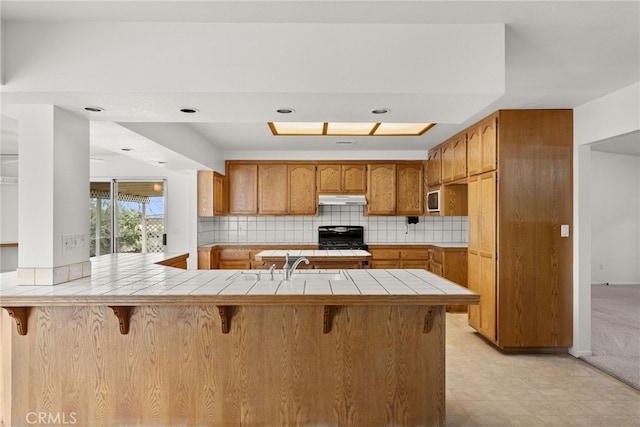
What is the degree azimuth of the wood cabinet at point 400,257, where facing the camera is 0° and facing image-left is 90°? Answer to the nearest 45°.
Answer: approximately 0°

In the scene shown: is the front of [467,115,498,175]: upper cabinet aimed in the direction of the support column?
yes

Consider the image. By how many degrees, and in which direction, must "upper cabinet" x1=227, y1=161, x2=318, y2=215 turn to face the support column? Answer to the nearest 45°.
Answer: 0° — it already faces it

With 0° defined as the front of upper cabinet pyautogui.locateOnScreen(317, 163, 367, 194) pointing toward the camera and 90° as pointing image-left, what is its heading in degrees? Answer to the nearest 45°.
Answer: approximately 0°

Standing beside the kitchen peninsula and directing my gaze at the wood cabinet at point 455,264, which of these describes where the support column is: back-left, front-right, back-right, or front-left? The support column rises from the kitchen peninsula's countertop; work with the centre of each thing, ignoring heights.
back-left

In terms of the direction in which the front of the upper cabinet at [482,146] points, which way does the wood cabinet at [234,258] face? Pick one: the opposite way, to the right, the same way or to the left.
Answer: to the left

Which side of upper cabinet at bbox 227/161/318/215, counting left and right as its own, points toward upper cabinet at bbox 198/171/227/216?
right

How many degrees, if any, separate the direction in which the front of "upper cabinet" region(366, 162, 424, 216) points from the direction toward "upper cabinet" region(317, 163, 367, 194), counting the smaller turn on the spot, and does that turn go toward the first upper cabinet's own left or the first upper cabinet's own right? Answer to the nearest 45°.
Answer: approximately 90° to the first upper cabinet's own right
